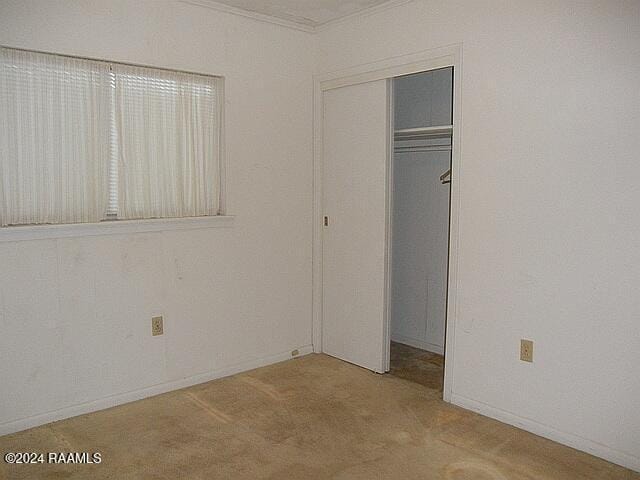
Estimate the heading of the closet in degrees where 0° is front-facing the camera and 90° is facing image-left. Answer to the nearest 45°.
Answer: approximately 45°

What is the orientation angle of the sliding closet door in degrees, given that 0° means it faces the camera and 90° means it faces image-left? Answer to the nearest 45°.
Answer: approximately 45°

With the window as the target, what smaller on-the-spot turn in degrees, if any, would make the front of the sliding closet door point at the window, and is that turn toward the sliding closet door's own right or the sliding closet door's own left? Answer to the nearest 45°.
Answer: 0° — it already faces it
